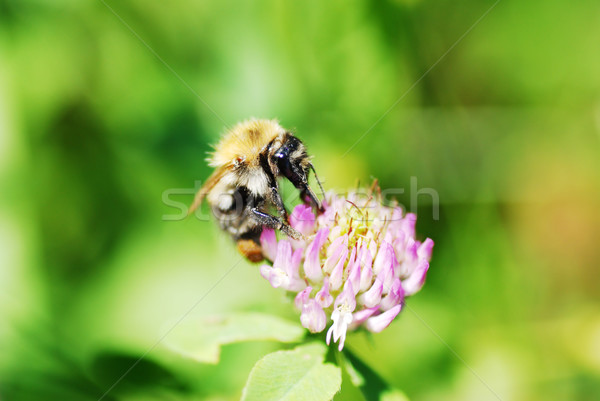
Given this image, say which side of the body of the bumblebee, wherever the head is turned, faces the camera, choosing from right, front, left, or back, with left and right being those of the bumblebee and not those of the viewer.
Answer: right

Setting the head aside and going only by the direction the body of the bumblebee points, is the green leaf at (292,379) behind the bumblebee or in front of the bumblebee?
in front

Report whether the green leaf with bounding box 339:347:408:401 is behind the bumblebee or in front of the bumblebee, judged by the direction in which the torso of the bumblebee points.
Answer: in front
